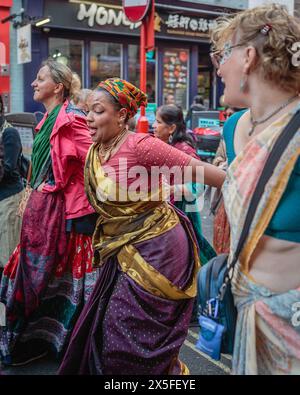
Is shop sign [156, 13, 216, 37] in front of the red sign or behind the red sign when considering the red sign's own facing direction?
behind

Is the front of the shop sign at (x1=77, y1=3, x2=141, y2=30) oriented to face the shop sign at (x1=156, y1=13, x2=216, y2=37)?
no

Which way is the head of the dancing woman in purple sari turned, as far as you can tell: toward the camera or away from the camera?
toward the camera

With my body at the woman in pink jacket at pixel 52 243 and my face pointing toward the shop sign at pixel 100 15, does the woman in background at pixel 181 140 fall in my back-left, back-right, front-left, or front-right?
front-right

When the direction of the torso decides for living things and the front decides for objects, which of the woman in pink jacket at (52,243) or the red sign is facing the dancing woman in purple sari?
the red sign

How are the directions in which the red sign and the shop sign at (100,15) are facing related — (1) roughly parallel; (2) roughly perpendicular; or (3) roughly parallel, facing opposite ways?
roughly parallel

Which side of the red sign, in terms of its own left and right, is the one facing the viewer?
front

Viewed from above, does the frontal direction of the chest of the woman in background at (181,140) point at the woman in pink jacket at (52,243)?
no

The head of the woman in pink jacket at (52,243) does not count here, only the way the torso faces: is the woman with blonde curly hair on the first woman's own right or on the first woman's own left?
on the first woman's own left

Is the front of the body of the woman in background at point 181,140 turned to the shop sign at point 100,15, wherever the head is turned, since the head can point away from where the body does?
no

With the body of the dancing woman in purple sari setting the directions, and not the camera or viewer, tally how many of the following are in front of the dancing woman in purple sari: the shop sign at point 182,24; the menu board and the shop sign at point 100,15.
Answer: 0

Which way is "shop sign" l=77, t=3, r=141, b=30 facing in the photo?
toward the camera

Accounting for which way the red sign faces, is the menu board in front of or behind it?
behind
